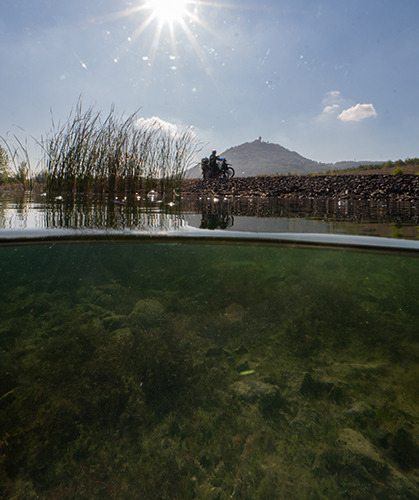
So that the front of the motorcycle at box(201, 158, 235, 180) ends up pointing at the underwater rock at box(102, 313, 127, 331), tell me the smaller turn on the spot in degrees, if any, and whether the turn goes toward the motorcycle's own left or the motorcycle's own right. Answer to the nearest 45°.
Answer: approximately 90° to the motorcycle's own right

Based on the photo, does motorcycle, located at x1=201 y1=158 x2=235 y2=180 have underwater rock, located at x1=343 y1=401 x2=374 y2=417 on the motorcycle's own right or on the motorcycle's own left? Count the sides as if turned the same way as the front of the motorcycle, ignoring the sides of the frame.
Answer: on the motorcycle's own right

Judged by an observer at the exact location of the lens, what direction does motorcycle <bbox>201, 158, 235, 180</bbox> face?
facing to the right of the viewer

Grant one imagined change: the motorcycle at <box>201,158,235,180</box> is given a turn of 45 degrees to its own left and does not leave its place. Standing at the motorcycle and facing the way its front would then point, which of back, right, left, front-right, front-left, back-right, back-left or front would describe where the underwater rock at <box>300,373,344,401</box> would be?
back-right

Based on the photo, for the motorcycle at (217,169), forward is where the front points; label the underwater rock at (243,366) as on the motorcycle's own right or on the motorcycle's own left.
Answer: on the motorcycle's own right

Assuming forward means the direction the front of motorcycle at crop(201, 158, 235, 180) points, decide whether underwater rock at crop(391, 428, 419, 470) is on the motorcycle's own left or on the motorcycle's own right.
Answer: on the motorcycle's own right

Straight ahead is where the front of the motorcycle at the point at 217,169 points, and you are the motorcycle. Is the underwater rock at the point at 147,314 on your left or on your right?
on your right

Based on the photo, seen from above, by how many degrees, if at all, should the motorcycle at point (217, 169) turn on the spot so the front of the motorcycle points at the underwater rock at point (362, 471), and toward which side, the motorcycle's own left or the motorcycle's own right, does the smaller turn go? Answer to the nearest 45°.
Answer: approximately 90° to the motorcycle's own right

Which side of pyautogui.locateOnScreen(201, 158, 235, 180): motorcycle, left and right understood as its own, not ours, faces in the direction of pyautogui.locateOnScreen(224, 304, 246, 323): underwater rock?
right

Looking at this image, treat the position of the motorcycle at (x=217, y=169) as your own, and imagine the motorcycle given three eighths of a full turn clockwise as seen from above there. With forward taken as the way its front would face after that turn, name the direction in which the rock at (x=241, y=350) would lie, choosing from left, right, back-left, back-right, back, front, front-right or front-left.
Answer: front-left
